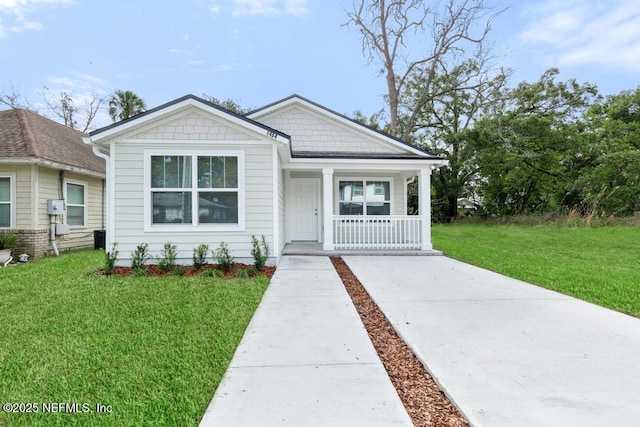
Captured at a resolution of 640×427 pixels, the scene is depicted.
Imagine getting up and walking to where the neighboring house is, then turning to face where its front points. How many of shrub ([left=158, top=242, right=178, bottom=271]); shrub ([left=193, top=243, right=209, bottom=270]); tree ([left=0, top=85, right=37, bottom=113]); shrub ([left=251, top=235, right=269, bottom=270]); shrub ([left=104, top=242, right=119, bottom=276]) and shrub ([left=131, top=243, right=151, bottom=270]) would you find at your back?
1

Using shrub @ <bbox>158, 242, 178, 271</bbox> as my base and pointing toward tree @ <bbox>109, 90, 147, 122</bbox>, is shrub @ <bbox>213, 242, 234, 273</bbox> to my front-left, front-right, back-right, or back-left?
back-right

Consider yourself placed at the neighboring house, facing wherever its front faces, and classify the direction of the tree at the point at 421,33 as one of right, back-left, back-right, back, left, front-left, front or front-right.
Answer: left

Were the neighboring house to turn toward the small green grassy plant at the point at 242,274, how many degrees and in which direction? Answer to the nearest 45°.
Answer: approximately 45° to its left

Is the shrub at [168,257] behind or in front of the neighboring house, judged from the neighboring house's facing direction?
in front

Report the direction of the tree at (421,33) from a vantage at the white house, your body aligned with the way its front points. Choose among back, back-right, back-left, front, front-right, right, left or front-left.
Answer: back-left

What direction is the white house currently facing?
toward the camera

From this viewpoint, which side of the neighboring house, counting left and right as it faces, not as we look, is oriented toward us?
front

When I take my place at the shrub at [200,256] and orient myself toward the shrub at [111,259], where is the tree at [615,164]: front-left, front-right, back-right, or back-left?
back-right

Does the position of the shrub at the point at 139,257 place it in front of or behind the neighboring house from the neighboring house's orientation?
in front

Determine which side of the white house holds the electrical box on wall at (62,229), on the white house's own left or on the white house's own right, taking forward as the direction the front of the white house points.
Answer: on the white house's own right

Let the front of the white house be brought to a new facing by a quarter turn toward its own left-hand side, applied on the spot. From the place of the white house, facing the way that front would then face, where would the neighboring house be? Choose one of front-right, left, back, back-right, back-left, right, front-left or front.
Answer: back-left

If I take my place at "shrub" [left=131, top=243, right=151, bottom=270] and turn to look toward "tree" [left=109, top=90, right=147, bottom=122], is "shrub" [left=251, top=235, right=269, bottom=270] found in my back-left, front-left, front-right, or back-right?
back-right
